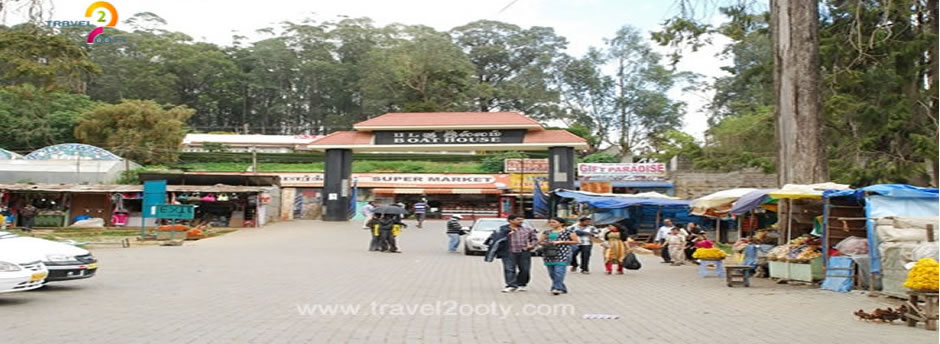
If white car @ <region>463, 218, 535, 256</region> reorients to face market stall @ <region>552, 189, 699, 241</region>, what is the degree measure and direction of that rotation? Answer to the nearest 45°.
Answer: approximately 180°

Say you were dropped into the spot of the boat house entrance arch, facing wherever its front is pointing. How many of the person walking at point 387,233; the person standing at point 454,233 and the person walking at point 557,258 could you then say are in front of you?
3

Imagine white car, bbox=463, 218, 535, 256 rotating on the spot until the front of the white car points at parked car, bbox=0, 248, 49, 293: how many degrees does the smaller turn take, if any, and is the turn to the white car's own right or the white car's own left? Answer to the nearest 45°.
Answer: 0° — it already faces it

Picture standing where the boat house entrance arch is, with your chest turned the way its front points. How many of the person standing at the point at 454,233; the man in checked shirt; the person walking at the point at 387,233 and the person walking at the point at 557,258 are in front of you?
4

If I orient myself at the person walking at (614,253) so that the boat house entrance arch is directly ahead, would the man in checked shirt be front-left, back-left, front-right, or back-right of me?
back-left

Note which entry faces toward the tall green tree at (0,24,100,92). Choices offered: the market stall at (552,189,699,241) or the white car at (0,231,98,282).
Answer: the market stall

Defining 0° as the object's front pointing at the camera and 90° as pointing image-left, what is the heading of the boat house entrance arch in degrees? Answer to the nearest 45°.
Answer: approximately 0°
